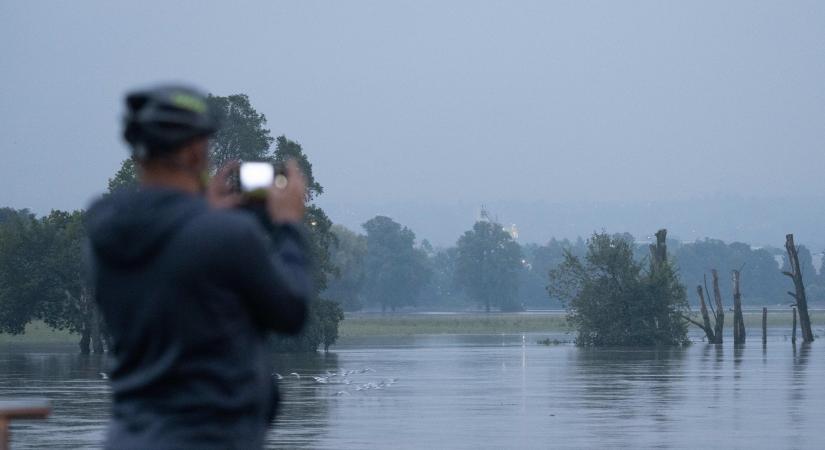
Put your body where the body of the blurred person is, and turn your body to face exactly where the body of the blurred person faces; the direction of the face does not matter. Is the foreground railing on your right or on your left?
on your left

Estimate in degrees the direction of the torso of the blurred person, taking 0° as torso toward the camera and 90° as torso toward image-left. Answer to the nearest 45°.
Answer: approximately 225°

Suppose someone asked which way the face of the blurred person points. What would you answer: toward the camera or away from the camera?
away from the camera
